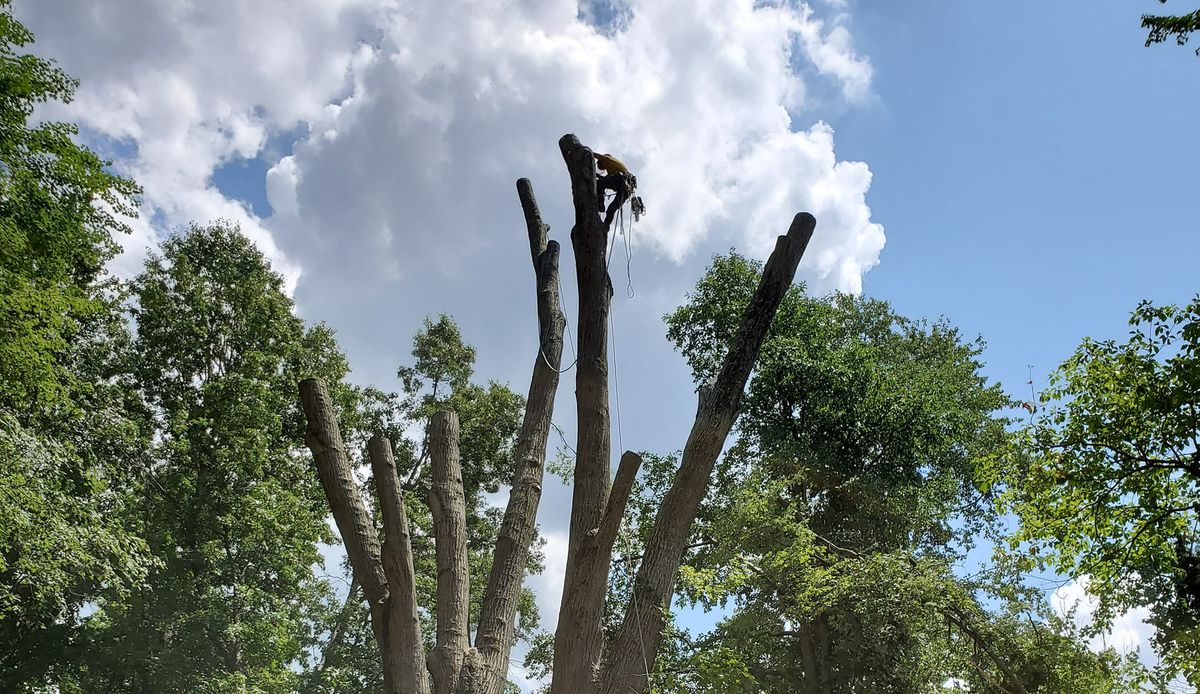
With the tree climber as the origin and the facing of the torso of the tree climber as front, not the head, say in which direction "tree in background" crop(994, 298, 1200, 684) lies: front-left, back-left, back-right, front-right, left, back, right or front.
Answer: back-right

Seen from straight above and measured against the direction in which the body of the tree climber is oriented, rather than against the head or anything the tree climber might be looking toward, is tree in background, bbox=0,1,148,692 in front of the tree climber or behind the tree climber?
in front

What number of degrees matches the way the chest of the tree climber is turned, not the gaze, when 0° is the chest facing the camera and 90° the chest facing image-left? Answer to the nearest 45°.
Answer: approximately 90°

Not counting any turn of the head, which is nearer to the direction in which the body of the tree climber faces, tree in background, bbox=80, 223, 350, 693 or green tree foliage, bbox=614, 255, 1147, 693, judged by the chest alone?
the tree in background
